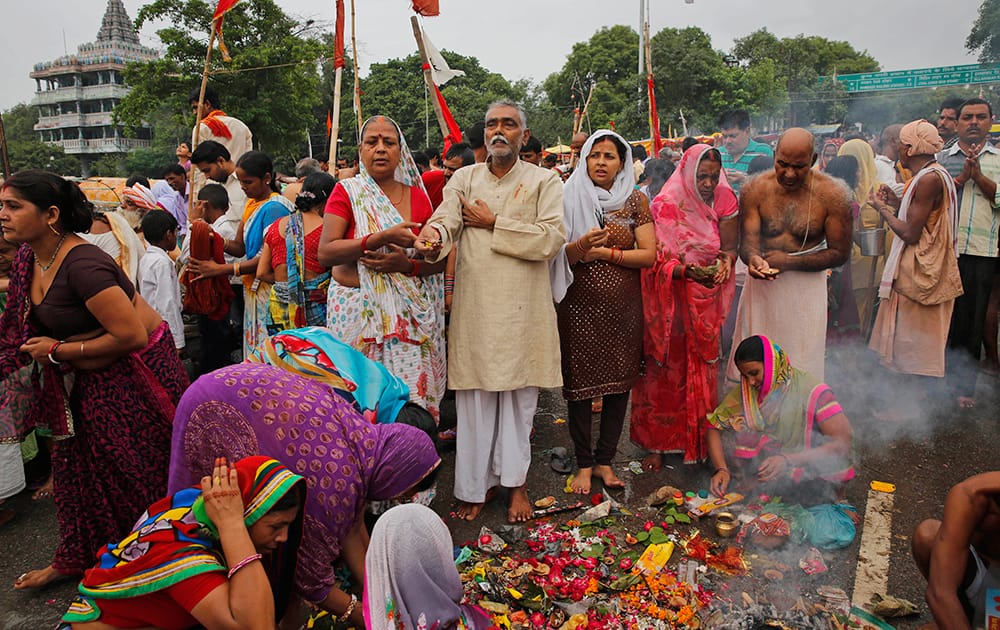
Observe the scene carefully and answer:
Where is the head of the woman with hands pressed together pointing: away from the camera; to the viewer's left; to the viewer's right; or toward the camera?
toward the camera

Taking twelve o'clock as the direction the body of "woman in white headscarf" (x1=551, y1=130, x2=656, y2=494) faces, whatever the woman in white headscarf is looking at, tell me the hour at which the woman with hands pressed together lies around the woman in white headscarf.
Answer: The woman with hands pressed together is roughly at 2 o'clock from the woman in white headscarf.

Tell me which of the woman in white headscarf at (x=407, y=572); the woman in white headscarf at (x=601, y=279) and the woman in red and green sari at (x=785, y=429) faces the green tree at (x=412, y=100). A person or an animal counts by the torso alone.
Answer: the woman in white headscarf at (x=407, y=572)

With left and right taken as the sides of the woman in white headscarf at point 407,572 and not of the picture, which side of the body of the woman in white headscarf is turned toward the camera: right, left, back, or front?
back

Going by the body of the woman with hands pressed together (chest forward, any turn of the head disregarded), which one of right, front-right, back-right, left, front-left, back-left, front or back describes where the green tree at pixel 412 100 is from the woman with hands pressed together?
back-left

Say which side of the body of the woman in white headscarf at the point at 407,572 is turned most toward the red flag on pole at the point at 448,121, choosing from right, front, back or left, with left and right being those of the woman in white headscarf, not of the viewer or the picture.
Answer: front

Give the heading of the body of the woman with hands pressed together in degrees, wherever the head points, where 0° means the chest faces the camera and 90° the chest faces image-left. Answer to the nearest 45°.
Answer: approximately 315°

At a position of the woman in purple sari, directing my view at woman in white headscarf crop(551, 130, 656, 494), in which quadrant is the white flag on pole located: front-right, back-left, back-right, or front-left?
front-left

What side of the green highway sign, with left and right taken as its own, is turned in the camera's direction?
front

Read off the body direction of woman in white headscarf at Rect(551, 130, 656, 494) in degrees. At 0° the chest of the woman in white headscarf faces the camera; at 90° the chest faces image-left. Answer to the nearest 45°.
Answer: approximately 0°

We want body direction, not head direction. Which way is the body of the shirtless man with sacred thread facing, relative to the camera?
toward the camera

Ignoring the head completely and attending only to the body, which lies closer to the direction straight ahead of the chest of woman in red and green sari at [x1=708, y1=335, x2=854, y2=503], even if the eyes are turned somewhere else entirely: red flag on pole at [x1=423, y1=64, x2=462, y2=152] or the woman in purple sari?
the woman in purple sari

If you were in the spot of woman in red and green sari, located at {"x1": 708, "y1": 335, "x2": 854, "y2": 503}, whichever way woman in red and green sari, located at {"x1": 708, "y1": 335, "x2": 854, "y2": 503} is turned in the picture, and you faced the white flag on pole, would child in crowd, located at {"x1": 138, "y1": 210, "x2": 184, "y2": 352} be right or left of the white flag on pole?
left

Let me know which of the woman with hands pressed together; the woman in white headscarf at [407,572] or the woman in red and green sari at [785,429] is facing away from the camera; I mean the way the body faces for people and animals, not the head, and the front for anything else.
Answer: the woman in white headscarf

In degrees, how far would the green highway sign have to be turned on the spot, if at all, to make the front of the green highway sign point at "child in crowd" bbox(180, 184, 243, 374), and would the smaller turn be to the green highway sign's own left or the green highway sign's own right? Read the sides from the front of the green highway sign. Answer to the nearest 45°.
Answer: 0° — it already faces them

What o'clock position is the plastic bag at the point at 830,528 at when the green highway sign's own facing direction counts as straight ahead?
The plastic bag is roughly at 12 o'clock from the green highway sign.

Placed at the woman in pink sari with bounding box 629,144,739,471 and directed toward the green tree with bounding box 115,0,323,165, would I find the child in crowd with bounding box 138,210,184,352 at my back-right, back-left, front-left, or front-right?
front-left
